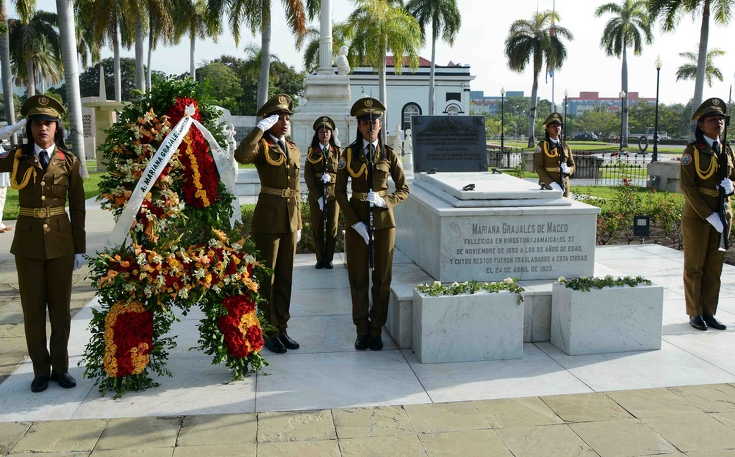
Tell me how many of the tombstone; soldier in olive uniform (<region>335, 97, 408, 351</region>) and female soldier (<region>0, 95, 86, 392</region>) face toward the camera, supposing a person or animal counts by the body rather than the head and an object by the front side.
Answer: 3

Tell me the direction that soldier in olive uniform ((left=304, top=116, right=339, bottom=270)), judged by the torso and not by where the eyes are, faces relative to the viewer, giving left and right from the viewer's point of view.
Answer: facing the viewer

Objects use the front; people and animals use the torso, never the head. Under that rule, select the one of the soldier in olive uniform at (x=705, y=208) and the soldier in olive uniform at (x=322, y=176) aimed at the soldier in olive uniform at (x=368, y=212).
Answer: the soldier in olive uniform at (x=322, y=176)

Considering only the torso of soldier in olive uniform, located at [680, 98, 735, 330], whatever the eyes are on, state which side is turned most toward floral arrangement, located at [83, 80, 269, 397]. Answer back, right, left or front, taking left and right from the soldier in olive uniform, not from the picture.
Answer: right

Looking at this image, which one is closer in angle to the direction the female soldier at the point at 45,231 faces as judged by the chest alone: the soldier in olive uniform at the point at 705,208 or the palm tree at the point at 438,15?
the soldier in olive uniform

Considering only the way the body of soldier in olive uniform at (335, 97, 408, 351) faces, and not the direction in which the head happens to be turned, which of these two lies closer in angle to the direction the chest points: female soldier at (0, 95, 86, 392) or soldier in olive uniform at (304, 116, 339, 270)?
the female soldier

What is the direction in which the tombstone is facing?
toward the camera

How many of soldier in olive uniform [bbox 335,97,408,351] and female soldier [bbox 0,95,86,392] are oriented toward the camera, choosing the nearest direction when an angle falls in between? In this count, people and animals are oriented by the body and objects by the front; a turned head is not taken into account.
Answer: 2

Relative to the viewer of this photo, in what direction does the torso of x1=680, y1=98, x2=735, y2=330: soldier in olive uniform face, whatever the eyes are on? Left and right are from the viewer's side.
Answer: facing the viewer and to the right of the viewer

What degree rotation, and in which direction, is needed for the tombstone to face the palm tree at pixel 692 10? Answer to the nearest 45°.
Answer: approximately 135° to its left
